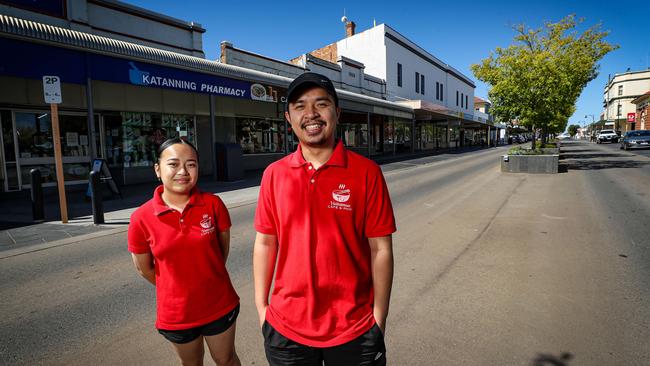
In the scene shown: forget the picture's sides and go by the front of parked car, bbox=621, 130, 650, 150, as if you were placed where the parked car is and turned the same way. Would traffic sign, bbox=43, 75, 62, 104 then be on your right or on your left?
on your right

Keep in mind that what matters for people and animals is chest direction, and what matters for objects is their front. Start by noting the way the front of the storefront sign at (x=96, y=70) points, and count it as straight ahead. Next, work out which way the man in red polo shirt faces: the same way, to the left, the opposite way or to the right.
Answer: to the right

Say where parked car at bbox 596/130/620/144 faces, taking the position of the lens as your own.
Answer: facing the viewer and to the right of the viewer

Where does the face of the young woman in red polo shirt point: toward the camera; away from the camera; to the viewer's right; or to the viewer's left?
toward the camera

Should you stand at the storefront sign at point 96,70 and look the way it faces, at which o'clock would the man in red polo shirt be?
The man in red polo shirt is roughly at 1 o'clock from the storefront sign.

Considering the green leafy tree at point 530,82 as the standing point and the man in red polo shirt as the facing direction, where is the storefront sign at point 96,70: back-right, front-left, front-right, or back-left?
front-right

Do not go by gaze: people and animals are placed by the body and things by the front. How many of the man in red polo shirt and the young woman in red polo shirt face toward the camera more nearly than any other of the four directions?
2

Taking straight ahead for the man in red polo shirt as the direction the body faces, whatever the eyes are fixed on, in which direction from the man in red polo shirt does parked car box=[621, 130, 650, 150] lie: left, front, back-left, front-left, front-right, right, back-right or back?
back-left

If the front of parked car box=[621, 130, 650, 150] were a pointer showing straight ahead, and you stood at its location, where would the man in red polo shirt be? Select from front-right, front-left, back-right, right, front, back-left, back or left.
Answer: front-right

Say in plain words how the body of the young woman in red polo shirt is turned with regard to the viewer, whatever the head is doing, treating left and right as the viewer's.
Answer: facing the viewer

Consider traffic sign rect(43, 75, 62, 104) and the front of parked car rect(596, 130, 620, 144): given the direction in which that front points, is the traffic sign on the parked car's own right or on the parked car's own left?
on the parked car's own right

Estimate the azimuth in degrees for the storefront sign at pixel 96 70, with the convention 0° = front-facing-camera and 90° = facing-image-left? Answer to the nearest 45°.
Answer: approximately 315°

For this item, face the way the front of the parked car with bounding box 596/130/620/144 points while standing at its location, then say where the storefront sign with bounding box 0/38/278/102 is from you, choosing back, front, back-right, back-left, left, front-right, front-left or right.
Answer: front-right

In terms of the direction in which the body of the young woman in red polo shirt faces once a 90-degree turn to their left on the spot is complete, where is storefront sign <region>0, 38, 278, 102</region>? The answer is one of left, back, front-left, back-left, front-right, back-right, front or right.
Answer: left

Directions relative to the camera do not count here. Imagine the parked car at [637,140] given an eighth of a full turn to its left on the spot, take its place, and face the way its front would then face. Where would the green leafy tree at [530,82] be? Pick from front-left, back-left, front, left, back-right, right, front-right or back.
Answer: right

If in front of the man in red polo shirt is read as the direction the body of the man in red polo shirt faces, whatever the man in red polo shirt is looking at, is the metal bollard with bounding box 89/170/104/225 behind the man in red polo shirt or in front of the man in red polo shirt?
behind

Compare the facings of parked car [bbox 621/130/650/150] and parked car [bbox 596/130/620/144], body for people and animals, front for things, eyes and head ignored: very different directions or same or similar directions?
same or similar directions

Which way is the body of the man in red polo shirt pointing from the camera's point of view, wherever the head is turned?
toward the camera

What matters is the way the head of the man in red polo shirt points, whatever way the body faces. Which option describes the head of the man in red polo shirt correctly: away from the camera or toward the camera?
toward the camera

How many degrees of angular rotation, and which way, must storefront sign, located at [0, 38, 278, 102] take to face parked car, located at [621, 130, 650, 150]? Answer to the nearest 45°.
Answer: approximately 45° to its left
